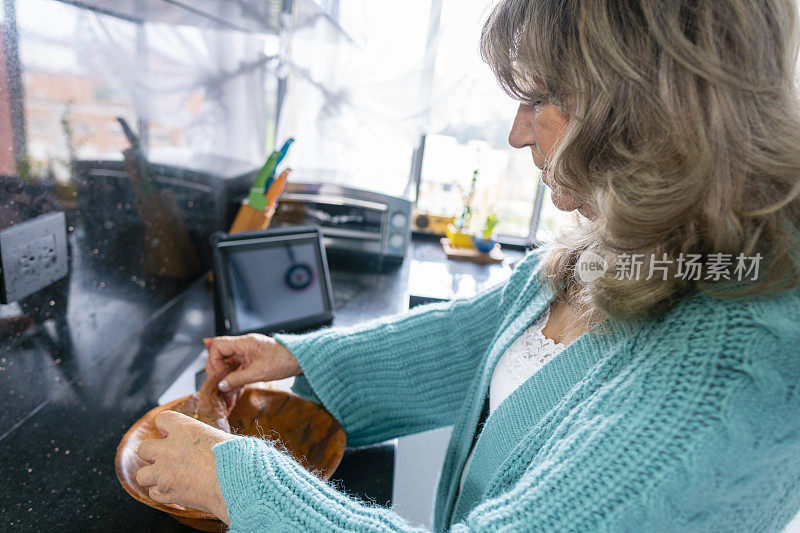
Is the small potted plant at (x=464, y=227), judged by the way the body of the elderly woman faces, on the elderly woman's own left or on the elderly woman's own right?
on the elderly woman's own right

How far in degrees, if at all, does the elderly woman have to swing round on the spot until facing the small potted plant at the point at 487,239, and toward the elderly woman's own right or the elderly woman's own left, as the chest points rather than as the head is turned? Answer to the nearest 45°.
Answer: approximately 90° to the elderly woman's own right

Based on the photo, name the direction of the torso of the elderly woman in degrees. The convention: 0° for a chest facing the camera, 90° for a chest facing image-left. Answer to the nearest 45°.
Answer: approximately 90°

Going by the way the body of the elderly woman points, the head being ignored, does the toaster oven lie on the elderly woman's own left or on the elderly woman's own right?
on the elderly woman's own right
